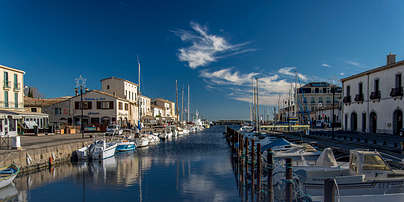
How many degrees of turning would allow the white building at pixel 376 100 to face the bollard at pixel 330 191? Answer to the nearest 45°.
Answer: approximately 45° to its left

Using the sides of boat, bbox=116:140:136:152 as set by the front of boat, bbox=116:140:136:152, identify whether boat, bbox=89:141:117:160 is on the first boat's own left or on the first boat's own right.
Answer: on the first boat's own right

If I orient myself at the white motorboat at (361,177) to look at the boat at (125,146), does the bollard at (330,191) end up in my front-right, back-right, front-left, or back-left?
back-left

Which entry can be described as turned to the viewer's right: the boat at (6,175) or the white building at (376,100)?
the boat

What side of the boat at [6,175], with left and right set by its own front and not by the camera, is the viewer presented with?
right
